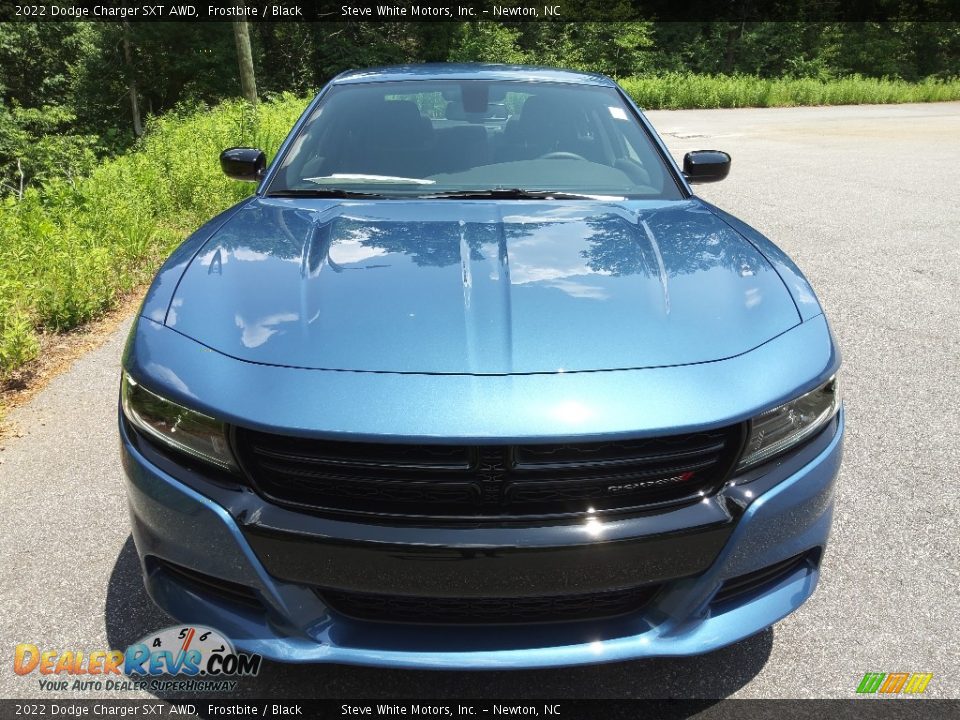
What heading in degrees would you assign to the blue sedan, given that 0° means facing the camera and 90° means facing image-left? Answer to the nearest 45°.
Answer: approximately 0°
